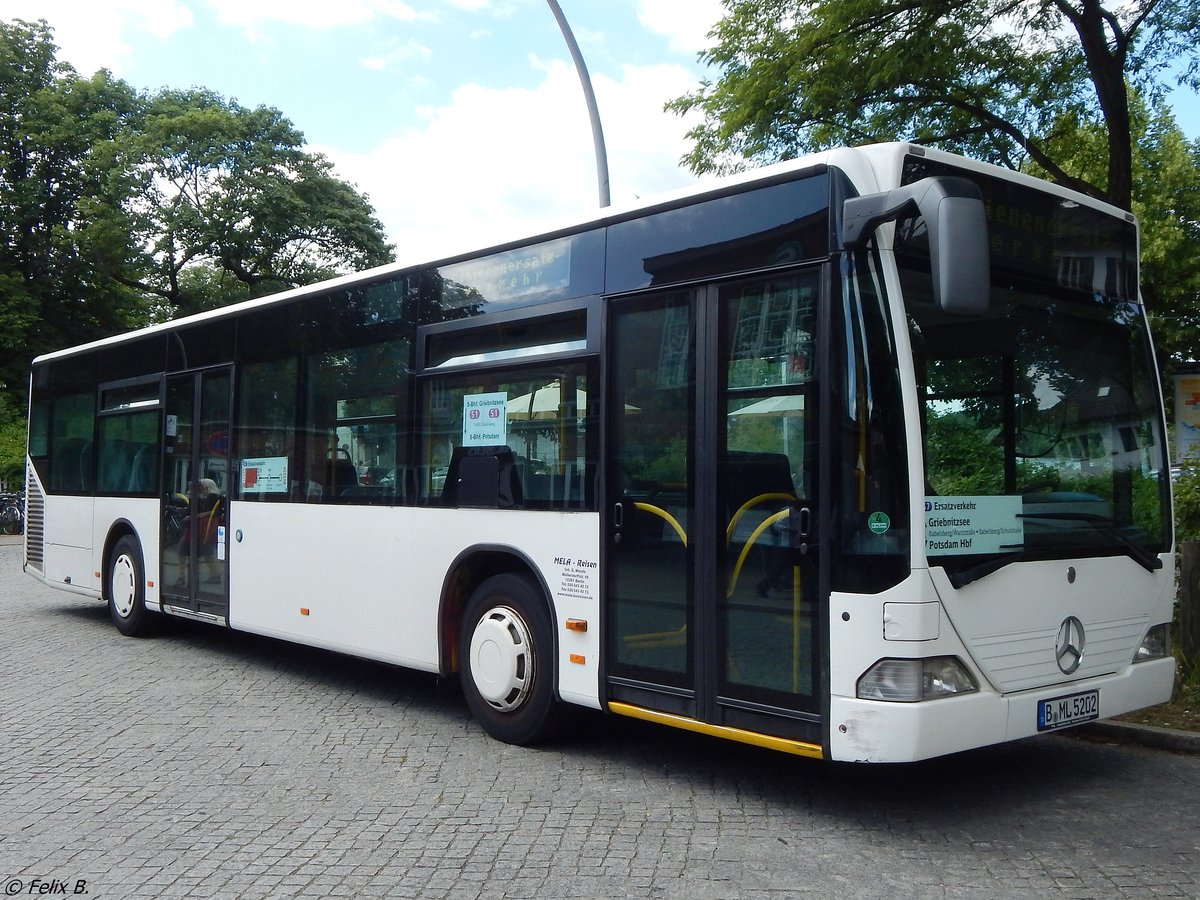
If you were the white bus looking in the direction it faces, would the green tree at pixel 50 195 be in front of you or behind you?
behind

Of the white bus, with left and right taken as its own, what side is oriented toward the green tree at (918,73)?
left

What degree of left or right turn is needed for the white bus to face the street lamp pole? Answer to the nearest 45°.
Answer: approximately 135° to its left

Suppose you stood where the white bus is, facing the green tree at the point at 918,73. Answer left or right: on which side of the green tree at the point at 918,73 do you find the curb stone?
right

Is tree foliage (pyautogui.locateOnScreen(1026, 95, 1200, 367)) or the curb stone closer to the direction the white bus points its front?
the curb stone

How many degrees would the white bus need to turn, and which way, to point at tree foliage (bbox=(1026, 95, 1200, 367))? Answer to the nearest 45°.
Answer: approximately 90° to its left

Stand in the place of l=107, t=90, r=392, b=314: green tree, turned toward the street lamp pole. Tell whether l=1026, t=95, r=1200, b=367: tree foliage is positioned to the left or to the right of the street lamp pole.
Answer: left
